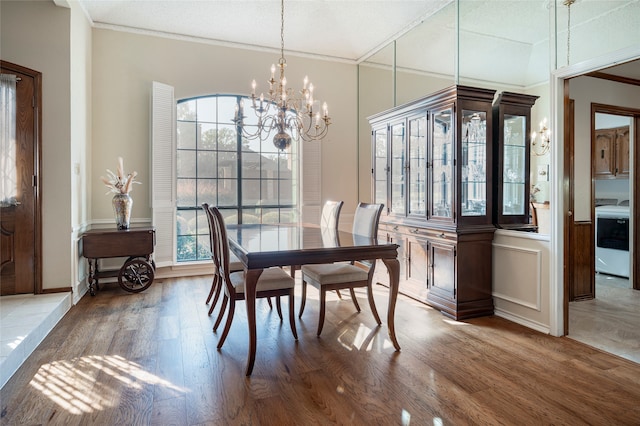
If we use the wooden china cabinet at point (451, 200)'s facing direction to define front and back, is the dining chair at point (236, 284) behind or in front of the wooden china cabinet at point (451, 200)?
in front

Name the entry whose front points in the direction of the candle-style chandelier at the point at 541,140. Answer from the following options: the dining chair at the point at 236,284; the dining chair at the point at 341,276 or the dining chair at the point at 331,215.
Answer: the dining chair at the point at 236,284

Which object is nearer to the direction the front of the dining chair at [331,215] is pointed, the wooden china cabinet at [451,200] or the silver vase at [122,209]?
the silver vase

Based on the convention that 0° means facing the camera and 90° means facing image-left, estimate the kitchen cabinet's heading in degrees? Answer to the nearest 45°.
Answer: approximately 45°

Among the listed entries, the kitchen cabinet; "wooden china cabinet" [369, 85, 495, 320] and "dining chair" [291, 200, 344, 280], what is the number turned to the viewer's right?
0

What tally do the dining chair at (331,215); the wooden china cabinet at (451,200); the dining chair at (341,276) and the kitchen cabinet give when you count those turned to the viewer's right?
0

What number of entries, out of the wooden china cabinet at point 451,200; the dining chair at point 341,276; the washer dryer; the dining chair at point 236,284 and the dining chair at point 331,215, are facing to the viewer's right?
1

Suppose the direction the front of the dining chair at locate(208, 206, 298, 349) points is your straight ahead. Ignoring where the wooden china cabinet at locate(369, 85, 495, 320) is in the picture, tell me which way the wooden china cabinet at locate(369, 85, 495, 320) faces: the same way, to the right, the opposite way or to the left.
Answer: the opposite way

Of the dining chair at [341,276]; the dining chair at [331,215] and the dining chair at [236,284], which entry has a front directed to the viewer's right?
the dining chair at [236,284]

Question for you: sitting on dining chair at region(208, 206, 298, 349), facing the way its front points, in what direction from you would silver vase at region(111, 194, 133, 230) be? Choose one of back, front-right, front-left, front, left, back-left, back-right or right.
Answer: back-left

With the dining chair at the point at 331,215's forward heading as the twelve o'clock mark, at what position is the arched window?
The arched window is roughly at 3 o'clock from the dining chair.

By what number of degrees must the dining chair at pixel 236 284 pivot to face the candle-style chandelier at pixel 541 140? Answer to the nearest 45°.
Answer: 0° — it already faces it
